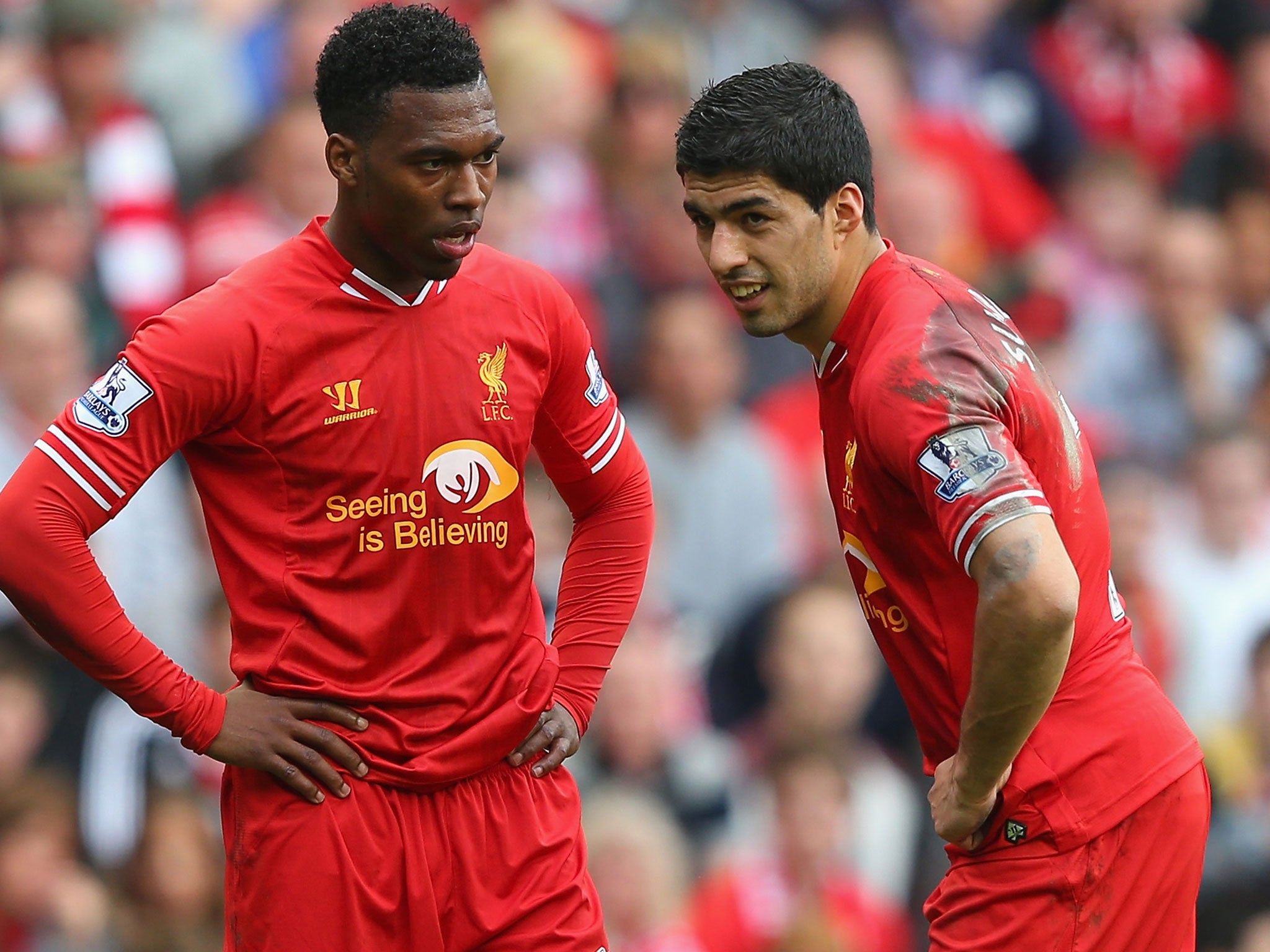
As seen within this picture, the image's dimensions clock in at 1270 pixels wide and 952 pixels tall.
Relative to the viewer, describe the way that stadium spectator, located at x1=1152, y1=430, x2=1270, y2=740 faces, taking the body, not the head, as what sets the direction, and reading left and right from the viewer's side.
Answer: facing the viewer

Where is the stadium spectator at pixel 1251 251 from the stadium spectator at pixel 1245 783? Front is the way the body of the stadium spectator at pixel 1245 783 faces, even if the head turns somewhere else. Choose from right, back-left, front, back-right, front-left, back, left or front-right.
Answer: back

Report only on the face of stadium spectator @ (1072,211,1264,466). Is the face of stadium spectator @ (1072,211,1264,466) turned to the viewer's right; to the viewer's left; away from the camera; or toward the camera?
toward the camera

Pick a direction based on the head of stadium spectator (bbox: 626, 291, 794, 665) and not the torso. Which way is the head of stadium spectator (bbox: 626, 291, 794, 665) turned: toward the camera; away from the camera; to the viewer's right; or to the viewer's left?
toward the camera

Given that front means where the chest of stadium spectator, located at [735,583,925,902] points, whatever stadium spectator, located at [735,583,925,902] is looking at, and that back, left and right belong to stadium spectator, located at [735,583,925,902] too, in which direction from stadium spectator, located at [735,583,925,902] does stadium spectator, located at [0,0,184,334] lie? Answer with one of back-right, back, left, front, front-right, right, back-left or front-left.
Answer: right

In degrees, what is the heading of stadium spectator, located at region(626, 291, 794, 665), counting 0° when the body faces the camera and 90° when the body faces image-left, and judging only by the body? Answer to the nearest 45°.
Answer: approximately 0°

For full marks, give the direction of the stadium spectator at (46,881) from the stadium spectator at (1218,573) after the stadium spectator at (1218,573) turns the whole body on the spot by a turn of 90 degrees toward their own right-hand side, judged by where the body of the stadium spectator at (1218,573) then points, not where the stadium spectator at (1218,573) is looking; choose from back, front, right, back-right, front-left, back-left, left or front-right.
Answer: front-left

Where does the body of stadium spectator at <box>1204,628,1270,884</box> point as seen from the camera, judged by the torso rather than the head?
toward the camera

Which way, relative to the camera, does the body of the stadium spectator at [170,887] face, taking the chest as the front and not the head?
toward the camera

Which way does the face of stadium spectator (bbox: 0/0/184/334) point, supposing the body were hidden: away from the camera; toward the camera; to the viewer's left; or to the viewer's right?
toward the camera

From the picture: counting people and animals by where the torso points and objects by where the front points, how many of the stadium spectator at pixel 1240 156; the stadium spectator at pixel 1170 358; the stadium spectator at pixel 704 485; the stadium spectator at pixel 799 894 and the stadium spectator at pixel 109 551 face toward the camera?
5
